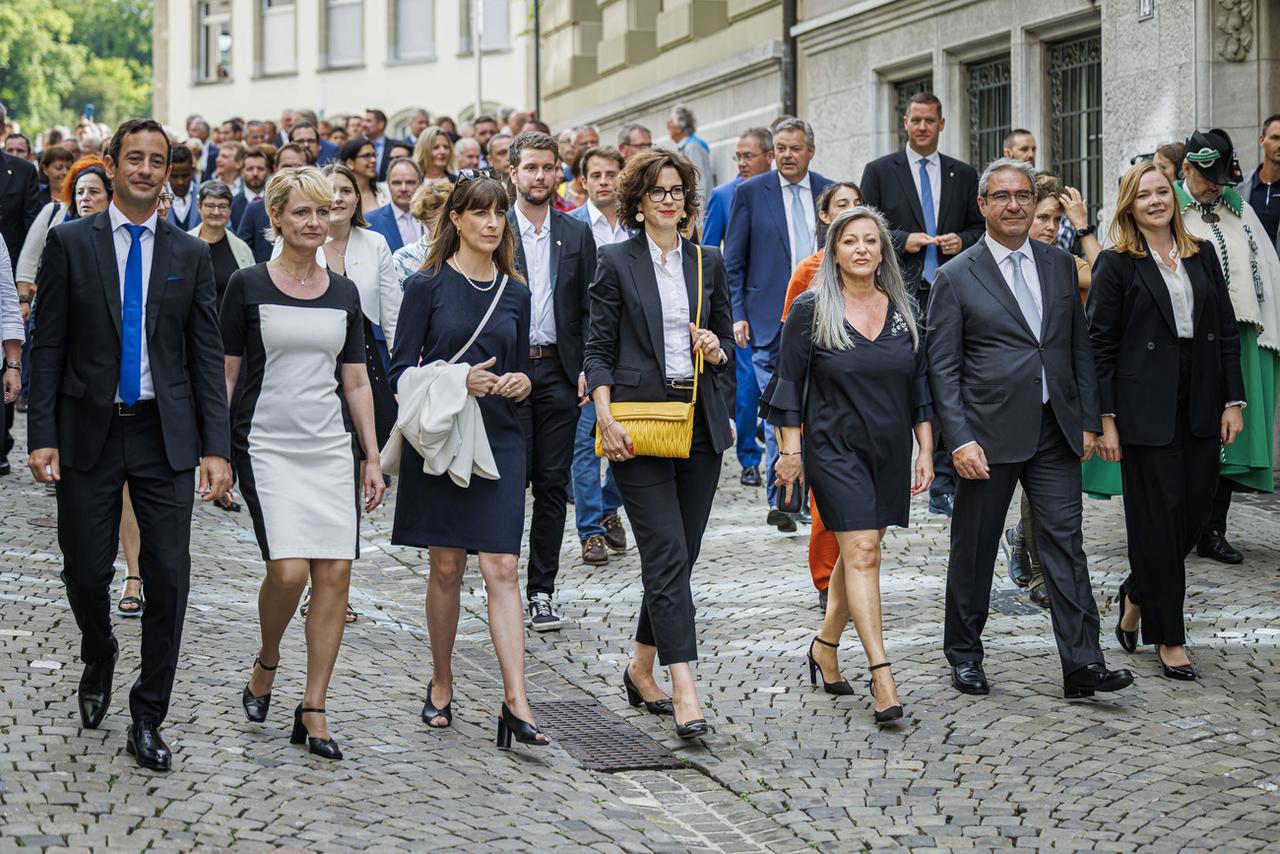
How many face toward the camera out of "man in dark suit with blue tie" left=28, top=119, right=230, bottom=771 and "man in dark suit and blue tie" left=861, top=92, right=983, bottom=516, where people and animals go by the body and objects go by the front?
2

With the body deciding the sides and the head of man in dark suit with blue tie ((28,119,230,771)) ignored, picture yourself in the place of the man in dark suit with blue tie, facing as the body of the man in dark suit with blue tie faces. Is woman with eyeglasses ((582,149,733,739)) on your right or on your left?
on your left

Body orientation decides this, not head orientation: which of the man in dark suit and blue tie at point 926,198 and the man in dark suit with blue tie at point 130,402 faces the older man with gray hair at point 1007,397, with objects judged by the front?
the man in dark suit and blue tie

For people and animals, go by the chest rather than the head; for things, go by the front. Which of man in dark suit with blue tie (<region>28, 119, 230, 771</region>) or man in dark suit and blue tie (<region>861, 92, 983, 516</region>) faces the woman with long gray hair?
the man in dark suit and blue tie

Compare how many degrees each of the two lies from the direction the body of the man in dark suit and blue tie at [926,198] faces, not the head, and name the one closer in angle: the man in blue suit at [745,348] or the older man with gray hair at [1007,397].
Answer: the older man with gray hair

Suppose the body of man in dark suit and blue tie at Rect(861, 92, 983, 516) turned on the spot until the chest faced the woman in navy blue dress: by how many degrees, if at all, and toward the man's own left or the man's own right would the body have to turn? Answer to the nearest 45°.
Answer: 0° — they already face them

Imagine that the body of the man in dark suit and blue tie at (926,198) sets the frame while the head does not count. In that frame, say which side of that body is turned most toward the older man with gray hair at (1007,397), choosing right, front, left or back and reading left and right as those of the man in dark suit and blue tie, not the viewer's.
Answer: front

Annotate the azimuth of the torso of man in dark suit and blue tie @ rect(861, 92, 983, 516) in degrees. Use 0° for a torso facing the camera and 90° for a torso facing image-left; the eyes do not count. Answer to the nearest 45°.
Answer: approximately 0°

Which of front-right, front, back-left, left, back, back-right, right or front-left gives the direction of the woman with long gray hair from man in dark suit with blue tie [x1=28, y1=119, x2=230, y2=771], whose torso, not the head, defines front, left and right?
left

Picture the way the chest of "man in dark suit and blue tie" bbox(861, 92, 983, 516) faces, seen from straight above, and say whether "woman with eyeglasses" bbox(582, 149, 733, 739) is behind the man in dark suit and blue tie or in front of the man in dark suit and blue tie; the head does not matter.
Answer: in front

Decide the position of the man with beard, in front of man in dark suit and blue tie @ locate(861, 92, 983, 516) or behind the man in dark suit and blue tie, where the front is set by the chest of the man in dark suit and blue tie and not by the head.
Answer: in front

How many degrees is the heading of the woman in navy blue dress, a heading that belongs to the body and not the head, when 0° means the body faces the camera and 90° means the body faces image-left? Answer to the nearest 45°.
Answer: approximately 315°
